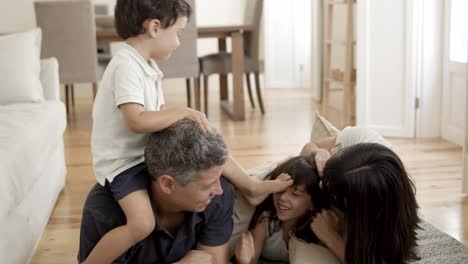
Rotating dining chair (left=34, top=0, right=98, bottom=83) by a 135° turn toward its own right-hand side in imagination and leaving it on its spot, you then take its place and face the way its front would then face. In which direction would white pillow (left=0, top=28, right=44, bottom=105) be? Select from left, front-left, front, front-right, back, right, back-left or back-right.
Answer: front-right

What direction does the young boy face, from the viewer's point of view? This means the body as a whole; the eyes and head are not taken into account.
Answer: to the viewer's right

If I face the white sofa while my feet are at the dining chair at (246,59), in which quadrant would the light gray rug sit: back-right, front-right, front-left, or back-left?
front-left

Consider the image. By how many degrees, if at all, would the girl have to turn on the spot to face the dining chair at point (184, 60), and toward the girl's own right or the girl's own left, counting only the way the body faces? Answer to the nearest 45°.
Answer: approximately 135° to the girl's own right

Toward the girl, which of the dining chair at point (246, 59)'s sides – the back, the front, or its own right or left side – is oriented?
left

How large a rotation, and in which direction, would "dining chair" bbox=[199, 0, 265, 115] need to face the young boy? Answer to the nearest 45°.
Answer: approximately 90° to its left

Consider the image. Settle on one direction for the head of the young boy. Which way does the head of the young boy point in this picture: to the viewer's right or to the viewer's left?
to the viewer's right

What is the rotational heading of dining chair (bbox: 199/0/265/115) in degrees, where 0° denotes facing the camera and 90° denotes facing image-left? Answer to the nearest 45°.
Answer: approximately 90°

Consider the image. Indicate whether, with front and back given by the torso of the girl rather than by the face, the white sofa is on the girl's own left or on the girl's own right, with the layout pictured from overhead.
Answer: on the girl's own right

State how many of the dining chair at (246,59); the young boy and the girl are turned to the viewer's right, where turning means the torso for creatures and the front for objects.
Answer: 1
